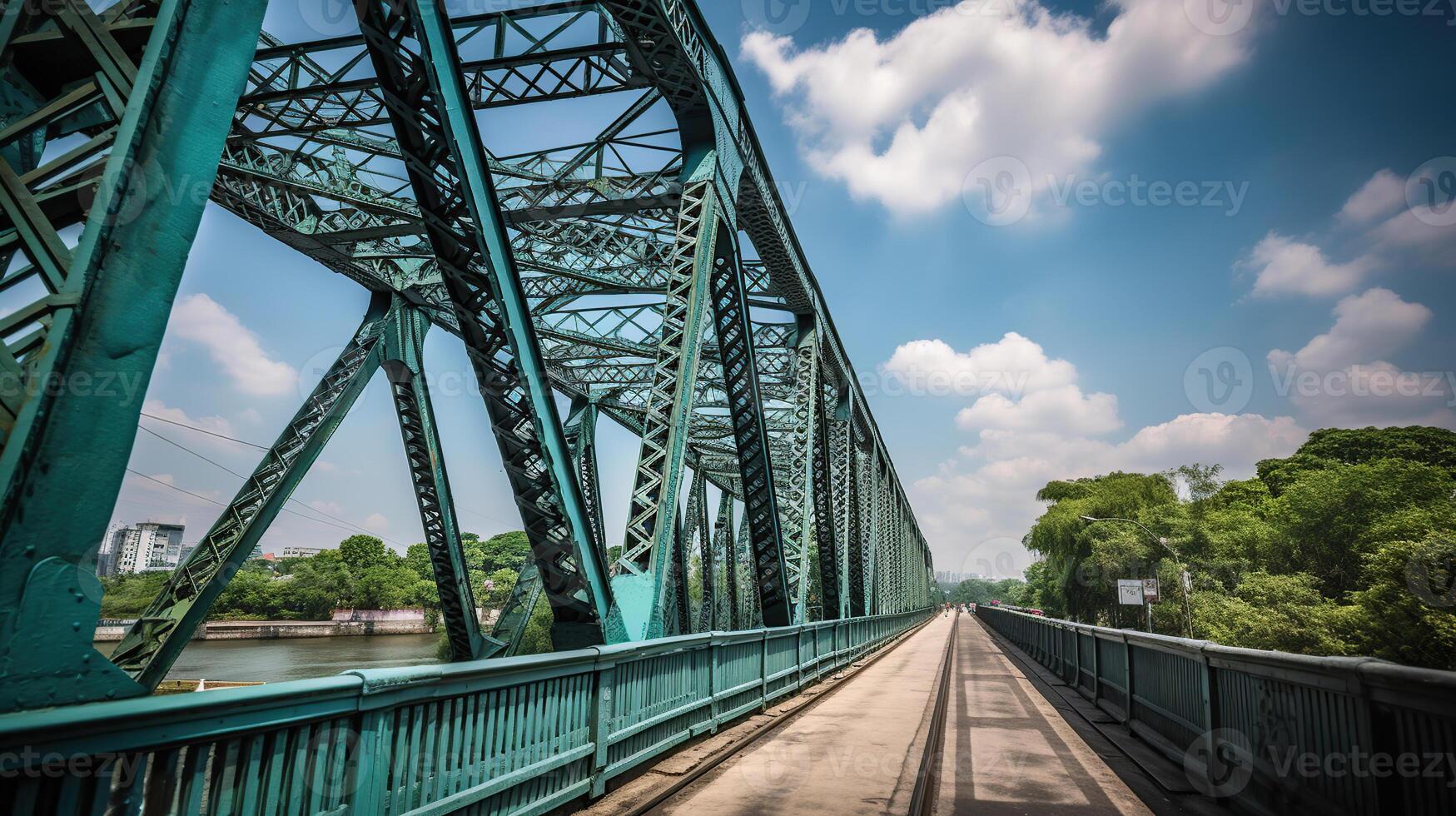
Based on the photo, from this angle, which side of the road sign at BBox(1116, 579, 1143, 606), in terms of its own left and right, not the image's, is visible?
front

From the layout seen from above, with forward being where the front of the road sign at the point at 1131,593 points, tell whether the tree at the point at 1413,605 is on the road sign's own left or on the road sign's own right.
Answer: on the road sign's own left

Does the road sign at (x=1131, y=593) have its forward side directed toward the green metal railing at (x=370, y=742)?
yes

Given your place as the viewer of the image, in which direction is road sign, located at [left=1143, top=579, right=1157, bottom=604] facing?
facing the viewer

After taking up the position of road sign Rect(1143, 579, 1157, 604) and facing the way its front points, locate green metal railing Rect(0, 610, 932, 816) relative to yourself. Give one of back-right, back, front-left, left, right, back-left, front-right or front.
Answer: front

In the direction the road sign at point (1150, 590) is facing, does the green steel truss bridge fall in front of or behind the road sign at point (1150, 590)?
in front

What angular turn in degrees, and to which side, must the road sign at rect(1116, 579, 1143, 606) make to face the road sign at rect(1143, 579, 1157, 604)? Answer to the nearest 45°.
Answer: approximately 135° to its left

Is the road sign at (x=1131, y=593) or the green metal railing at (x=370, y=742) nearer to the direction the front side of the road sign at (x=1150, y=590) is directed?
the green metal railing

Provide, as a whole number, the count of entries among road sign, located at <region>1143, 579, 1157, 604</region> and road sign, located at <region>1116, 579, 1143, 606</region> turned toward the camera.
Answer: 2

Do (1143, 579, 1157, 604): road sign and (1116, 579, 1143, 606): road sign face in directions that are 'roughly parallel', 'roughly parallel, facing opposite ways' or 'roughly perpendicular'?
roughly parallel

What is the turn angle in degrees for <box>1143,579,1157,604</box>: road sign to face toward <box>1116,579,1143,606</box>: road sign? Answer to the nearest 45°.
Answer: approximately 45° to its right

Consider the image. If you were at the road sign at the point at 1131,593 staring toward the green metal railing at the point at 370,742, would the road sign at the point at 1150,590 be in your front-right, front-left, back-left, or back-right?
back-left

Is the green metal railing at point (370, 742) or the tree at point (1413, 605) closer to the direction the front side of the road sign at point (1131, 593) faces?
the green metal railing
